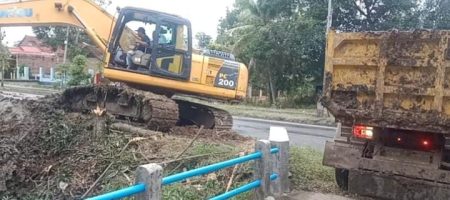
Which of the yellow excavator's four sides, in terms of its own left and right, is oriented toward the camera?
left

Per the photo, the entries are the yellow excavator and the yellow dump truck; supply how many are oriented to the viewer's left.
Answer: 1

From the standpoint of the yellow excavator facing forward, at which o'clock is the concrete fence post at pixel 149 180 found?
The concrete fence post is roughly at 9 o'clock from the yellow excavator.

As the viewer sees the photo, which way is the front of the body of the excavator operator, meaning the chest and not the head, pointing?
to the viewer's left

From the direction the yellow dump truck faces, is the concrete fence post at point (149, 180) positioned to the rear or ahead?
to the rear

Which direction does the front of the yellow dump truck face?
away from the camera

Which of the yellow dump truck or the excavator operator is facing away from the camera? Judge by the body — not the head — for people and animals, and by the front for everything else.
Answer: the yellow dump truck
